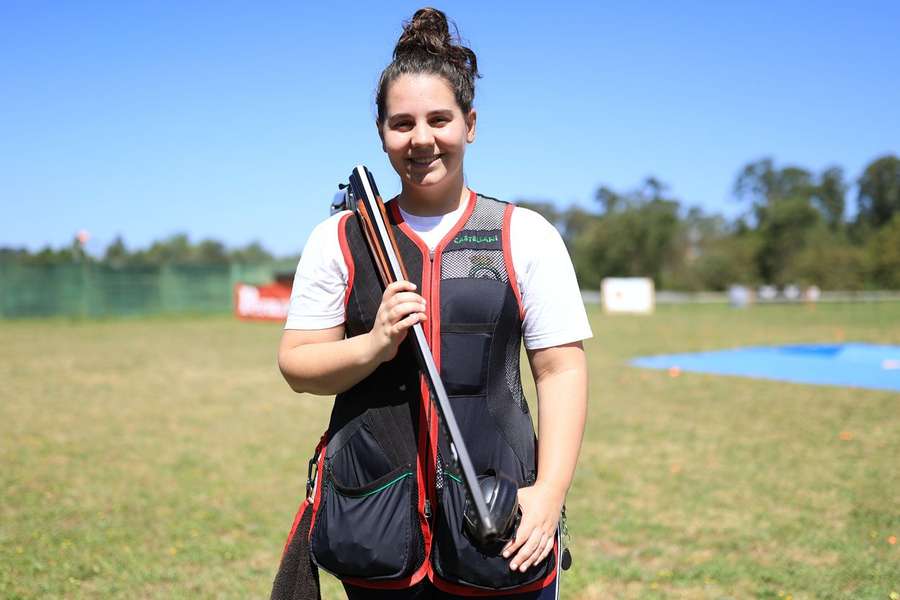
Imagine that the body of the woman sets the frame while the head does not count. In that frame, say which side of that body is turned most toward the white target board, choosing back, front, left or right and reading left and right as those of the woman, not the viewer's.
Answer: back

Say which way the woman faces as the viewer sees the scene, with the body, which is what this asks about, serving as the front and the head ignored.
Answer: toward the camera

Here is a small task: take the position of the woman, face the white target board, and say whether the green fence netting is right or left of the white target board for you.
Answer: left

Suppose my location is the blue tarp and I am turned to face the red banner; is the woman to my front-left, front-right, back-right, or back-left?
back-left

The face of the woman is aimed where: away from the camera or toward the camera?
toward the camera

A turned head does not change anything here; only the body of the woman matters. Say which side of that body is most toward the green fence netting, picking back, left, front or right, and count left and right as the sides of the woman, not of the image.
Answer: back

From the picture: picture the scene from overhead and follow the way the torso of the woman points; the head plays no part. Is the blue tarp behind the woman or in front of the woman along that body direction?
behind
